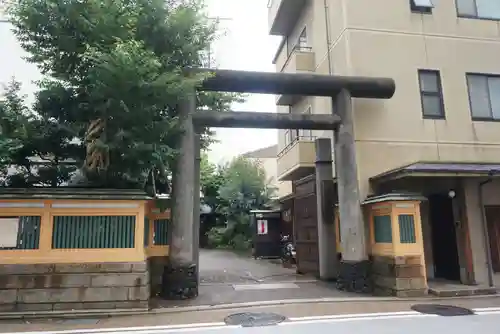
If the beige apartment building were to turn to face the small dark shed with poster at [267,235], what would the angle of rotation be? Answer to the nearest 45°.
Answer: approximately 135° to its right

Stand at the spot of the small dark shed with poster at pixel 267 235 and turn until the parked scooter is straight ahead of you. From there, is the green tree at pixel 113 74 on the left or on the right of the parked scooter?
right

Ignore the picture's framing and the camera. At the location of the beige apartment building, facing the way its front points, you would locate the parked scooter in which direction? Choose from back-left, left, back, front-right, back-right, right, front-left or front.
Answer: back-right

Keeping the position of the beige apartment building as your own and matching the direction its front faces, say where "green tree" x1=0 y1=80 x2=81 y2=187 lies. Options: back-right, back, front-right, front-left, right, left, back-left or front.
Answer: front-right

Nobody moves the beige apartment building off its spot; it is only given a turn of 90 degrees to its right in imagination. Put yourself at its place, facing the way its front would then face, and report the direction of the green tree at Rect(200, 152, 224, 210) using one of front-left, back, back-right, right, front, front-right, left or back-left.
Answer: front-right

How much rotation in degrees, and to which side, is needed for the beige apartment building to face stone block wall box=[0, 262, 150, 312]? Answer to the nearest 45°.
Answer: approximately 45° to its right

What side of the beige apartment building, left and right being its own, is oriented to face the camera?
front

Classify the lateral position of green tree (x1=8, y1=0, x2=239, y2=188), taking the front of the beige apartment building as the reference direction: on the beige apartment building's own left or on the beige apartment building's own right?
on the beige apartment building's own right

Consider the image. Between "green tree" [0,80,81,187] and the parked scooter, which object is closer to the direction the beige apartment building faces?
the green tree

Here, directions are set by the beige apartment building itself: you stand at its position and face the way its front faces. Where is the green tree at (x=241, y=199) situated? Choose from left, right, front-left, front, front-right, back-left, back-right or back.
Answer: back-right

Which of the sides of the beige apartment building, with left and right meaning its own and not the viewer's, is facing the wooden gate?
right
